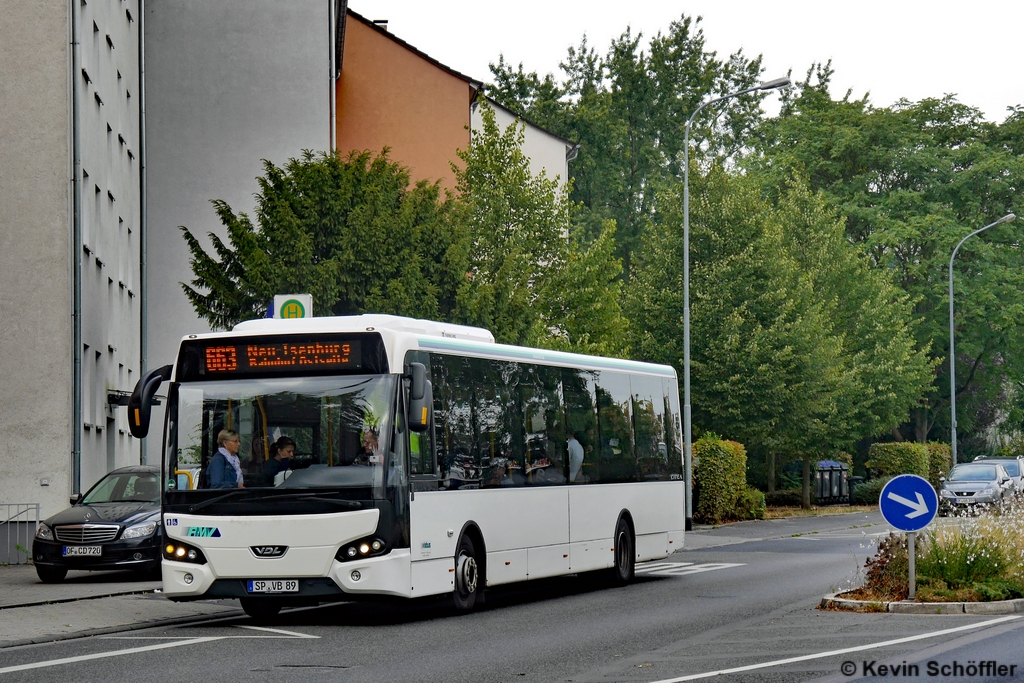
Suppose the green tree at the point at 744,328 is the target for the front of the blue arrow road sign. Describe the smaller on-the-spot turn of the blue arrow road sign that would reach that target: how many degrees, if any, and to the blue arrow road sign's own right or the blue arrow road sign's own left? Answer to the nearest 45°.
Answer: approximately 180°

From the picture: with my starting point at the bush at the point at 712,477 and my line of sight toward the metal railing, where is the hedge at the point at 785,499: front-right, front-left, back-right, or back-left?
back-right

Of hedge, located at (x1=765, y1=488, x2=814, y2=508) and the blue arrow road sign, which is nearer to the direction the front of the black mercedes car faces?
the blue arrow road sign

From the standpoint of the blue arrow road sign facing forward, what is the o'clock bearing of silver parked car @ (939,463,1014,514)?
The silver parked car is roughly at 6 o'clock from the blue arrow road sign.
